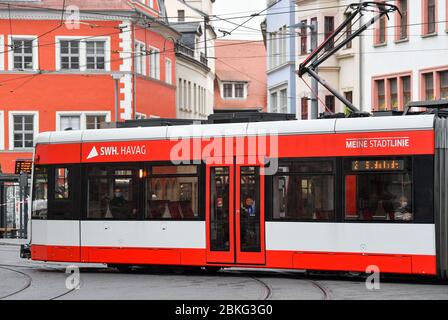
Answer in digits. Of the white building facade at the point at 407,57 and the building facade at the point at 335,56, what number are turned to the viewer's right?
0

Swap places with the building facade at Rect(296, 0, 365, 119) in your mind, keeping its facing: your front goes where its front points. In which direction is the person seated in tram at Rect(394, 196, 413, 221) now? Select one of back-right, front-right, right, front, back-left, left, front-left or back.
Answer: front-left

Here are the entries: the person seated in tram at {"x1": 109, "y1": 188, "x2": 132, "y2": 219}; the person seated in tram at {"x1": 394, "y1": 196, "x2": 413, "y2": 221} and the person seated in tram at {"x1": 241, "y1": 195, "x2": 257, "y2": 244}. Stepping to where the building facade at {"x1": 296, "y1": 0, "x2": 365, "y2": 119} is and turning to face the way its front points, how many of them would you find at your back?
0

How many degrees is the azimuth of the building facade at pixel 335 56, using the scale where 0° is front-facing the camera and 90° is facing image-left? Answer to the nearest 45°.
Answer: approximately 45°

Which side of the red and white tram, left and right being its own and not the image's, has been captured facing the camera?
right

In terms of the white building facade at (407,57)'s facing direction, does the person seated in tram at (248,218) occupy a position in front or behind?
in front

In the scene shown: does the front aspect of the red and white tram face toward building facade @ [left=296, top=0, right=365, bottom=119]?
no

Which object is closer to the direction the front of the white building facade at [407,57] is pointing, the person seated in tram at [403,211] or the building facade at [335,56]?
the person seated in tram

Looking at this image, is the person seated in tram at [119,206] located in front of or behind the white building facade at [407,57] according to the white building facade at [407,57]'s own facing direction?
in front

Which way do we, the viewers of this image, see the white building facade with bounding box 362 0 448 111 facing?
facing the viewer and to the left of the viewer

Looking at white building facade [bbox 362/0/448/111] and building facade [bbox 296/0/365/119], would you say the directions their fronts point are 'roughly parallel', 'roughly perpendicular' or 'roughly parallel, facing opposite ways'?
roughly parallel
